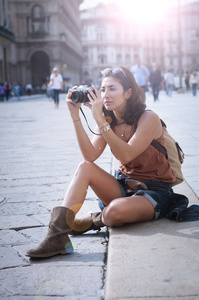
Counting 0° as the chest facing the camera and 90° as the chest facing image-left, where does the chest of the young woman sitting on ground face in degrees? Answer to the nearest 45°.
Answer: approximately 45°
